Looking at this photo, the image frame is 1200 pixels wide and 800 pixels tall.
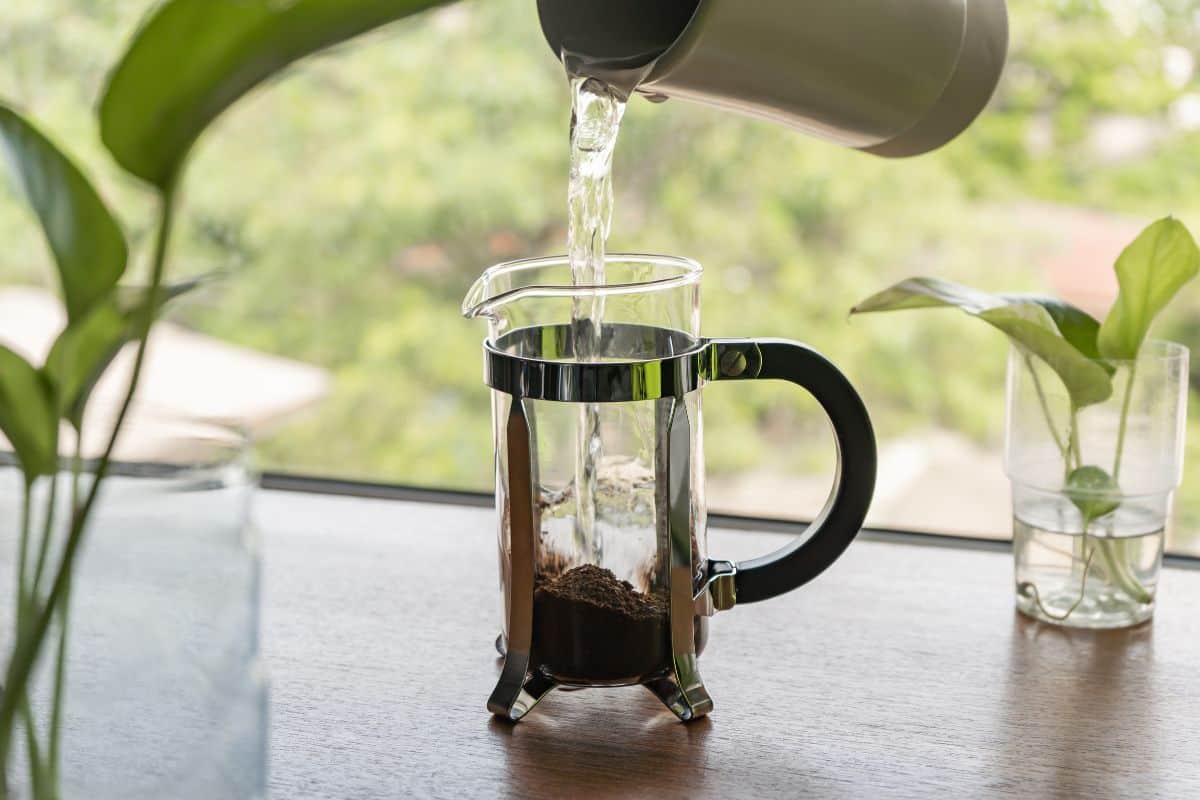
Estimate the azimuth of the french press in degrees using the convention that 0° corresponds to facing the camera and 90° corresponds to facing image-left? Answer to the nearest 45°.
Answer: approximately 90°
